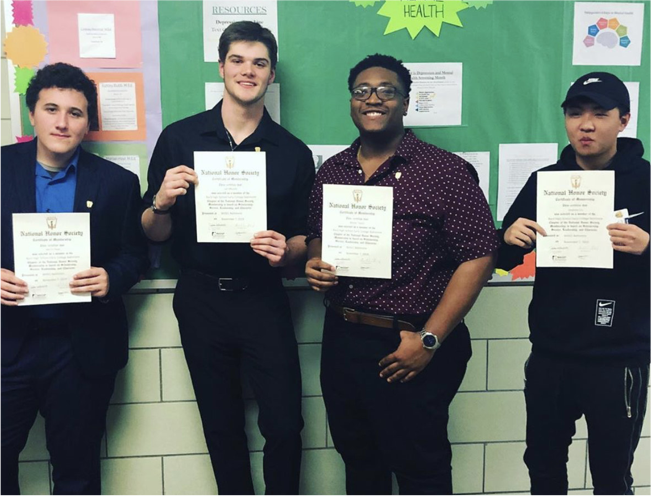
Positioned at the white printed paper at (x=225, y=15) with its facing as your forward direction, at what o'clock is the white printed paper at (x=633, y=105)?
the white printed paper at (x=633, y=105) is roughly at 9 o'clock from the white printed paper at (x=225, y=15).

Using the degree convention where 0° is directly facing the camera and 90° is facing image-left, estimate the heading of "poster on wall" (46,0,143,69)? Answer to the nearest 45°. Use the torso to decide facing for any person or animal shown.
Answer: approximately 0°

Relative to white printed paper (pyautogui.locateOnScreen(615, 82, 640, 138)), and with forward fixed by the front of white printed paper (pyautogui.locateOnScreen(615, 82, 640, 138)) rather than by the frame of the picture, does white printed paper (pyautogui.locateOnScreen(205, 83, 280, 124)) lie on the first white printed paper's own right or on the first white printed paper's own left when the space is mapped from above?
on the first white printed paper's own right

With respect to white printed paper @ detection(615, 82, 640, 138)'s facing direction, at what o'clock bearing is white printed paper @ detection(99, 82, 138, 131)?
white printed paper @ detection(99, 82, 138, 131) is roughly at 2 o'clock from white printed paper @ detection(615, 82, 640, 138).

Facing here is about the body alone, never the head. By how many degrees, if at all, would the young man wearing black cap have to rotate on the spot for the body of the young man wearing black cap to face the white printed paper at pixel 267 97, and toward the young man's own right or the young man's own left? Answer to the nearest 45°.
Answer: approximately 90° to the young man's own right
